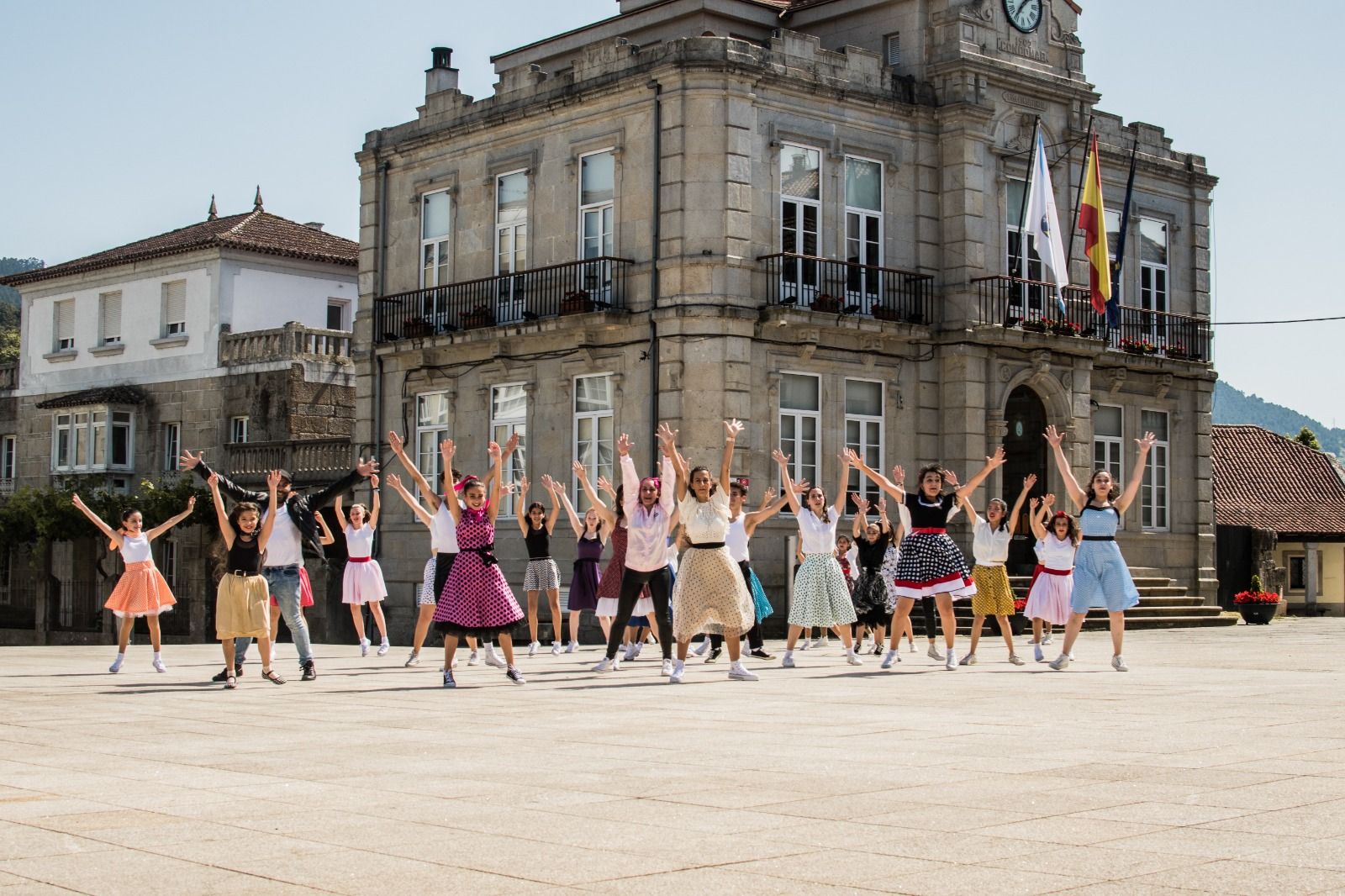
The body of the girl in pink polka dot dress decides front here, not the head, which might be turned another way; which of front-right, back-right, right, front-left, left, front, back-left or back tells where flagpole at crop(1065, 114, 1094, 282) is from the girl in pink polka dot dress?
back-left

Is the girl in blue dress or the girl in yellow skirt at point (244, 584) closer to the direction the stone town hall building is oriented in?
the girl in blue dress

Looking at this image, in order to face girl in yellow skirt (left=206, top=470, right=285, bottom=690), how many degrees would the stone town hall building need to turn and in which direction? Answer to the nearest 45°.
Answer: approximately 45° to its right

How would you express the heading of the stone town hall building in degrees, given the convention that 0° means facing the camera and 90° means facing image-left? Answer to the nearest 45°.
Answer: approximately 315°

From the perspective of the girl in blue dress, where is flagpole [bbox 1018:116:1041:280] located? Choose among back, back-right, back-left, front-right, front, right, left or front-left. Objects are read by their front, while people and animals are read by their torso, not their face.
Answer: back

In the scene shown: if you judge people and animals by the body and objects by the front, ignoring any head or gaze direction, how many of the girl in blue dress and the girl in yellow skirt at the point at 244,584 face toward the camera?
2

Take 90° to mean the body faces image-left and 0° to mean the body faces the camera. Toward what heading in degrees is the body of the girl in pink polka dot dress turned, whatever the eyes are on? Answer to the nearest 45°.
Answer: approximately 0°

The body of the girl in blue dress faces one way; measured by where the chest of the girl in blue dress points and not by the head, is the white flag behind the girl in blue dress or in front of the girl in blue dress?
behind

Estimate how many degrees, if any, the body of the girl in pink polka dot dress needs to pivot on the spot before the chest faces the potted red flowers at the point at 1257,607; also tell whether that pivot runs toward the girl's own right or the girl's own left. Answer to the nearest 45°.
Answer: approximately 135° to the girl's own left
